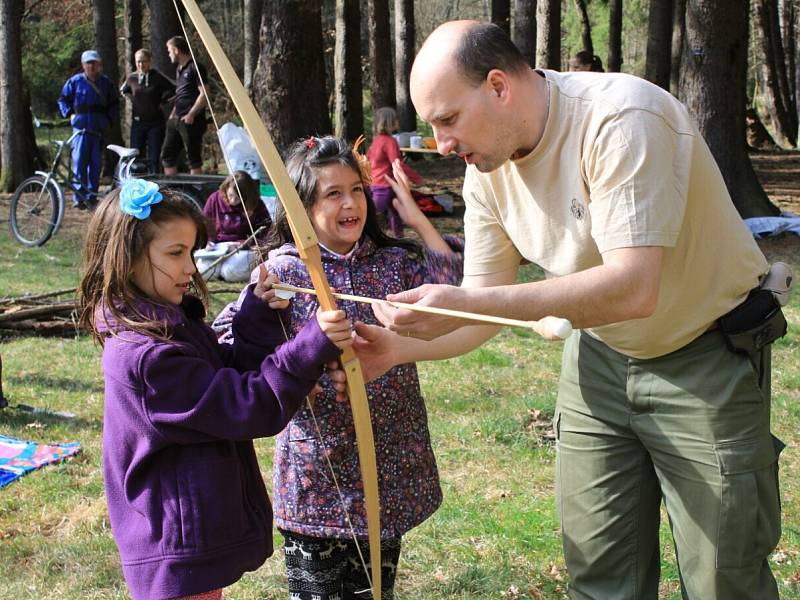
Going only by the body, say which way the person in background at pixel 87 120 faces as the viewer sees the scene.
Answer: toward the camera

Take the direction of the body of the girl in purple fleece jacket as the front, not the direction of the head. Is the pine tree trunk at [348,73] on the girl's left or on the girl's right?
on the girl's left

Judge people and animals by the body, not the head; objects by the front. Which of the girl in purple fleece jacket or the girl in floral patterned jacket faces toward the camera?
the girl in floral patterned jacket

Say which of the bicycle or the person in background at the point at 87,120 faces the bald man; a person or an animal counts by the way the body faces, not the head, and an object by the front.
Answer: the person in background

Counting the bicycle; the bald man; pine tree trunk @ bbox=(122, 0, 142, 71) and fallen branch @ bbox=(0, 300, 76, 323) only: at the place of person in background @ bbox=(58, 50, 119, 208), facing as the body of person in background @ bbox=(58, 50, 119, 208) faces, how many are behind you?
1

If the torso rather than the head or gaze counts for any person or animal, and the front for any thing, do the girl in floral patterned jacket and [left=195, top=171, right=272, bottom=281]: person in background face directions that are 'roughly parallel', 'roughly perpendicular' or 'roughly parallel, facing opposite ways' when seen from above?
roughly parallel

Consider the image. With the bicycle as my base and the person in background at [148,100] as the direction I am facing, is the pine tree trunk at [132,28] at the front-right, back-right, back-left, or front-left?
front-left

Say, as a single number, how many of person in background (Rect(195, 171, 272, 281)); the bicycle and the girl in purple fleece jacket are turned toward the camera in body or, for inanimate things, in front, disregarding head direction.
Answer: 1

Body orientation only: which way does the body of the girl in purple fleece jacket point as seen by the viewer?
to the viewer's right

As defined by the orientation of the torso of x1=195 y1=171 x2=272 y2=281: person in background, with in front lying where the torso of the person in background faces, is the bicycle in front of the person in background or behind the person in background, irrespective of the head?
behind

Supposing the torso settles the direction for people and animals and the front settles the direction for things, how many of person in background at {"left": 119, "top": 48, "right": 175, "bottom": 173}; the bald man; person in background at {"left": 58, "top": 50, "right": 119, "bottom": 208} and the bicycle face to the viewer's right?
0

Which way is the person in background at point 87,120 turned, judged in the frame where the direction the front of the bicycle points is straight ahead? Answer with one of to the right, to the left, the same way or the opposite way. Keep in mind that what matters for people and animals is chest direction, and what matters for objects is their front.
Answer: to the left

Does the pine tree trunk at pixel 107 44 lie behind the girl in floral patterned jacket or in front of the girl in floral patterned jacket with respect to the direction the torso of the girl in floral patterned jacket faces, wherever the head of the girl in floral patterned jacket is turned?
behind

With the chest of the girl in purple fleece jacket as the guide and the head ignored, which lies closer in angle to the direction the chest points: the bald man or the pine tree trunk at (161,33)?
the bald man

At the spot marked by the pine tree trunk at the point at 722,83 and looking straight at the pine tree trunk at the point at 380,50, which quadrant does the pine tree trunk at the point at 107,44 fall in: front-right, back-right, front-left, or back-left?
front-left

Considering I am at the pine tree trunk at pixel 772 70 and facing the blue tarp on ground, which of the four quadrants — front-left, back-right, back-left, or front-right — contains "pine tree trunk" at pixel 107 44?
front-right

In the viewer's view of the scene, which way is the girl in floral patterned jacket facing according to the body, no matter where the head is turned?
toward the camera

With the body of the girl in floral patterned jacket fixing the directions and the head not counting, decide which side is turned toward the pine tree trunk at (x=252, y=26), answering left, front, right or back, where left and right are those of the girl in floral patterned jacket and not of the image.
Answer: back

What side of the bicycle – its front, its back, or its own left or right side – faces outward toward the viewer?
left

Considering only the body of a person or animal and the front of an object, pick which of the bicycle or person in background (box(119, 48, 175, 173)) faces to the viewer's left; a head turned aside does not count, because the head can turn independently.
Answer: the bicycle

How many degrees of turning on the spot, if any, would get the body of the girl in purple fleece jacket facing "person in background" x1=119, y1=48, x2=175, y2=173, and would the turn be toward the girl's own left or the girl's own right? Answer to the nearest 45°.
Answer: approximately 90° to the girl's own left
